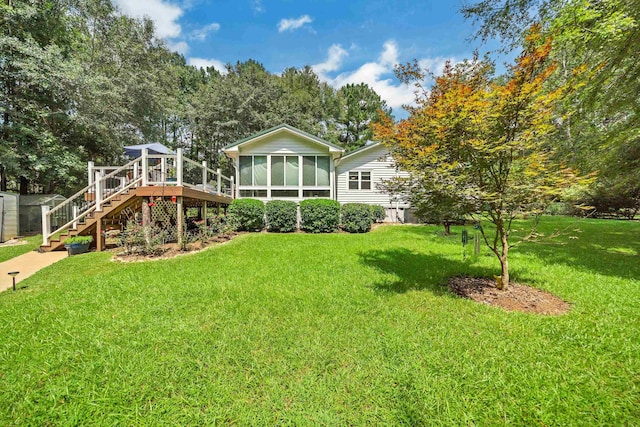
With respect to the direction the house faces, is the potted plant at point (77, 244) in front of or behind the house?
in front

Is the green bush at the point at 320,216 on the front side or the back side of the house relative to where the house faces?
on the front side

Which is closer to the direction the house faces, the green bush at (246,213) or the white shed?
the green bush

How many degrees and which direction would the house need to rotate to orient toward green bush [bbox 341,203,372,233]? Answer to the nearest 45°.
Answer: approximately 45° to its left

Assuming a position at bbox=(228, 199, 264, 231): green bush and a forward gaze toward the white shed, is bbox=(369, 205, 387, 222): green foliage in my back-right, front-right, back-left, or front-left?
back-right

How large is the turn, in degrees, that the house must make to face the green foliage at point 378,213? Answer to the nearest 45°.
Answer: approximately 90° to its left

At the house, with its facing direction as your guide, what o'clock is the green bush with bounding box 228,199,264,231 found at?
The green bush is roughly at 1 o'clock from the house.

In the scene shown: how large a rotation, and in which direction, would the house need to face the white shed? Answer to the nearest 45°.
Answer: approximately 90° to its right

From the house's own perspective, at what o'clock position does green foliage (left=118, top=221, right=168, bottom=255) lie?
The green foliage is roughly at 1 o'clock from the house.

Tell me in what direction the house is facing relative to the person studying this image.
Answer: facing the viewer

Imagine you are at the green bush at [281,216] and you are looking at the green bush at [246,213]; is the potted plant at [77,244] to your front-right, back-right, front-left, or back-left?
front-left
